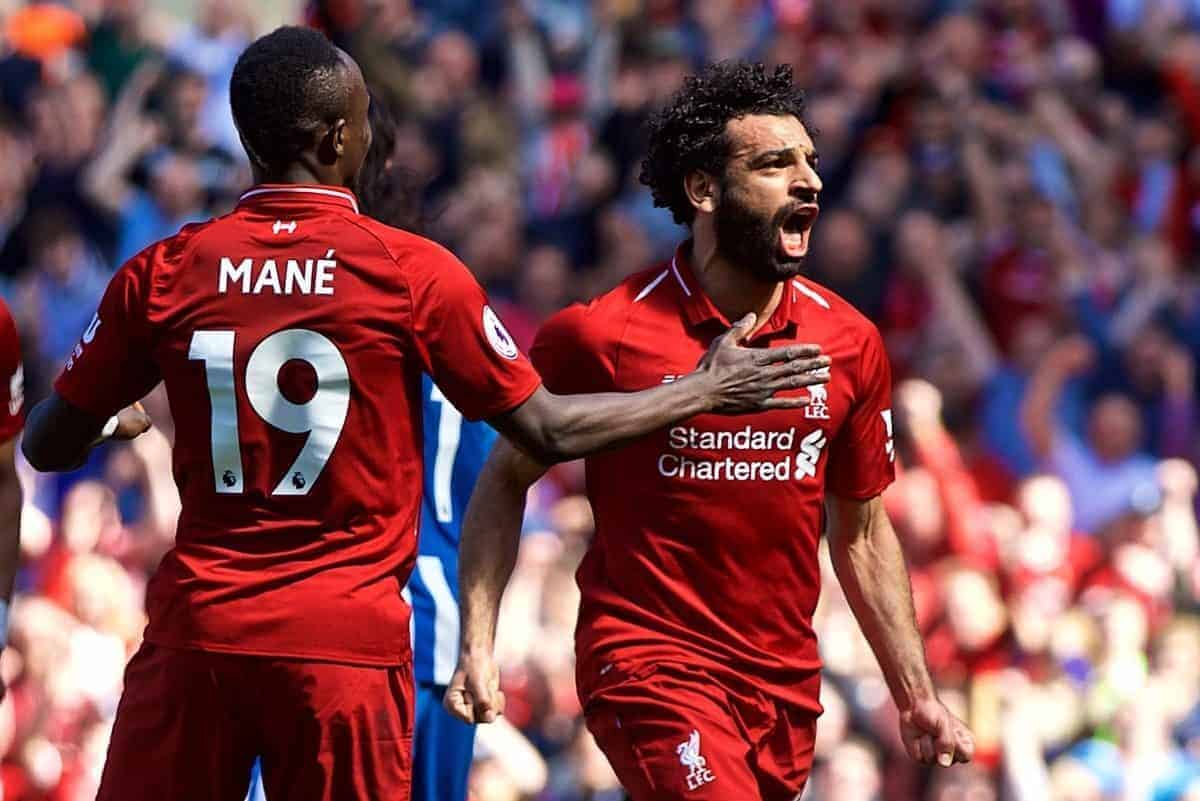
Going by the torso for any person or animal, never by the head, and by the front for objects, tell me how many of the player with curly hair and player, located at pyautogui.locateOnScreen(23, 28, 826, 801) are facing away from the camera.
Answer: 1

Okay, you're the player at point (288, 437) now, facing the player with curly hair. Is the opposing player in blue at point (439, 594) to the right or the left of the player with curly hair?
left

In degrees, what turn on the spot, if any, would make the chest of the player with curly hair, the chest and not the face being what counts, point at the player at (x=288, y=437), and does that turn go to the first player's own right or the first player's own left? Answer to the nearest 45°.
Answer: approximately 90° to the first player's own right

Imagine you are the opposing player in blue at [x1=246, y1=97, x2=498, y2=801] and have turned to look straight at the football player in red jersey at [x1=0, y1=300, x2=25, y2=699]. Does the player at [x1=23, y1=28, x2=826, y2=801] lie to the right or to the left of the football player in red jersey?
left

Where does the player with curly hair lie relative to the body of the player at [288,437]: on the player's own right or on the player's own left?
on the player's own right

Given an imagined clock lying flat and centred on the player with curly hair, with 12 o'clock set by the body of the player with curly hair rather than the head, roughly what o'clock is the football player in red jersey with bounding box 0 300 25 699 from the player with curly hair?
The football player in red jersey is roughly at 4 o'clock from the player with curly hair.

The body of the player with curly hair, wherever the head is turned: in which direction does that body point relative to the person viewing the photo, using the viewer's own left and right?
facing the viewer and to the right of the viewer

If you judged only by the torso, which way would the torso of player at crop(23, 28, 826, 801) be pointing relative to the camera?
away from the camera

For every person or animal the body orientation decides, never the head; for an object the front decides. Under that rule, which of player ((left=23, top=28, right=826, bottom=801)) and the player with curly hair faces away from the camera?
the player
